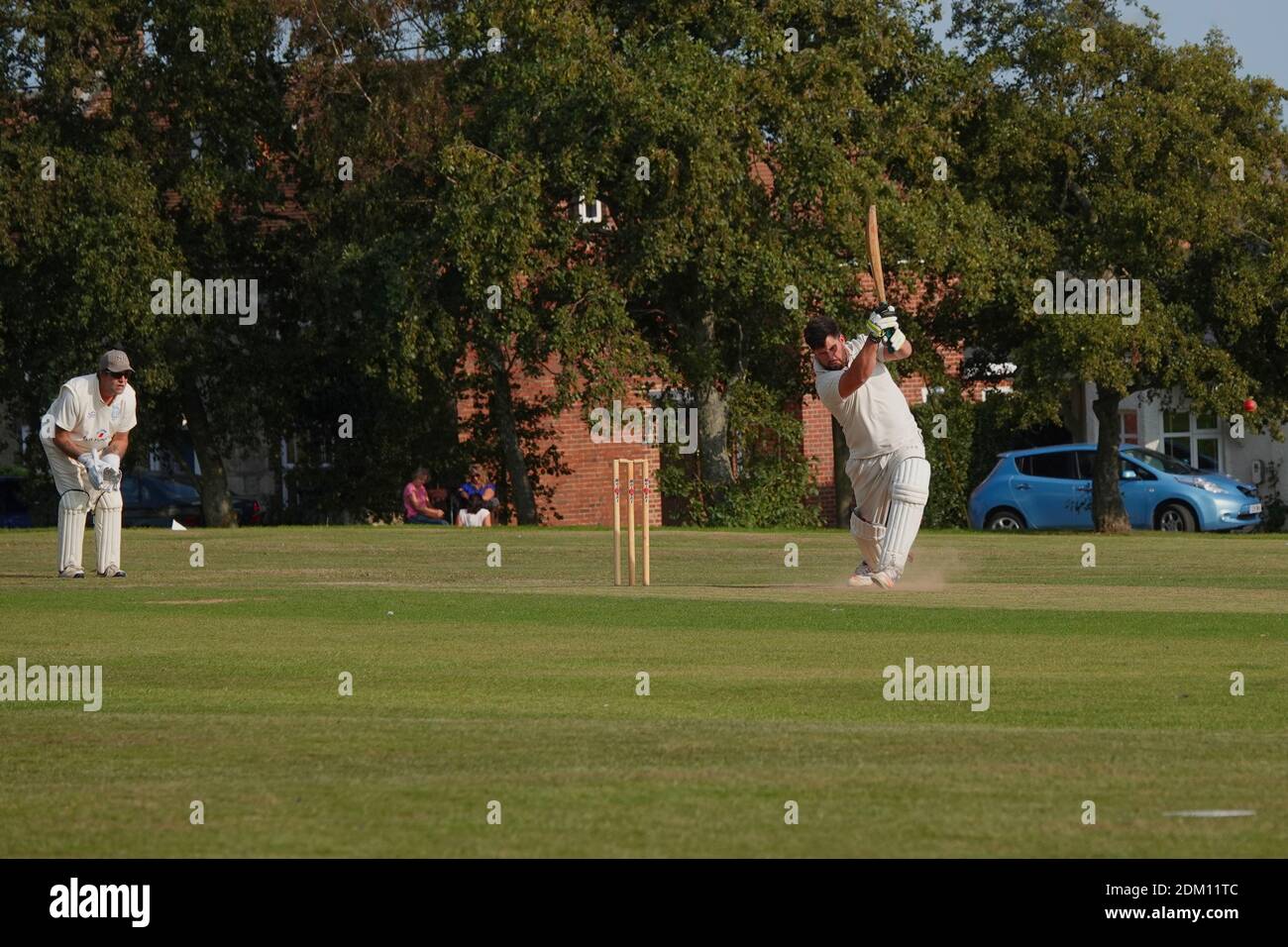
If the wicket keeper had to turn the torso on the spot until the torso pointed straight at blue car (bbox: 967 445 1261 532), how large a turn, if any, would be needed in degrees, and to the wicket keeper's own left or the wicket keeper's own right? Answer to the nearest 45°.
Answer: approximately 90° to the wicket keeper's own left

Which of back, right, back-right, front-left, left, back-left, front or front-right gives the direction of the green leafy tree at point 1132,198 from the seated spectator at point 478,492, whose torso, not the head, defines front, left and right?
left

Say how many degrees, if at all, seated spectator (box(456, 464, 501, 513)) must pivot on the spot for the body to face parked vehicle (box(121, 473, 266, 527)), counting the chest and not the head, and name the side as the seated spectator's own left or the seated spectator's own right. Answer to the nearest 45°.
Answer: approximately 135° to the seated spectator's own right

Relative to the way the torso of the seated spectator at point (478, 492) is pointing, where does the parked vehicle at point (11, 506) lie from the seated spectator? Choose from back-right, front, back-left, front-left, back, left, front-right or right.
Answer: back-right

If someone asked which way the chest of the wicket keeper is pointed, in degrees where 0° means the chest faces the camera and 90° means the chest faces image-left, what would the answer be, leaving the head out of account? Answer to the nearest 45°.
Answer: approximately 315°

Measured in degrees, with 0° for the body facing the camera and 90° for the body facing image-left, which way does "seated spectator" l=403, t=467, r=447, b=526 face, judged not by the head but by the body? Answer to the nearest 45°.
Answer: approximately 315°

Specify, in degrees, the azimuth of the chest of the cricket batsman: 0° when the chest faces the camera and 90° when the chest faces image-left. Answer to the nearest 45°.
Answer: approximately 315°

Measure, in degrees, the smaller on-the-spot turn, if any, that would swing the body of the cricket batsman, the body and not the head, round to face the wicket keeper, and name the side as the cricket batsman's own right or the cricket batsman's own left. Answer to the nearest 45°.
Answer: approximately 135° to the cricket batsman's own right

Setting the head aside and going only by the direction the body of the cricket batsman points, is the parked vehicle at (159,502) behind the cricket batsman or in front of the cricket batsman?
behind

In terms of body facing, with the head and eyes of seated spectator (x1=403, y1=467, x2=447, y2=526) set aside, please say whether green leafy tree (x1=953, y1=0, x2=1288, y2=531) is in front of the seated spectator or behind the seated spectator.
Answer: in front
